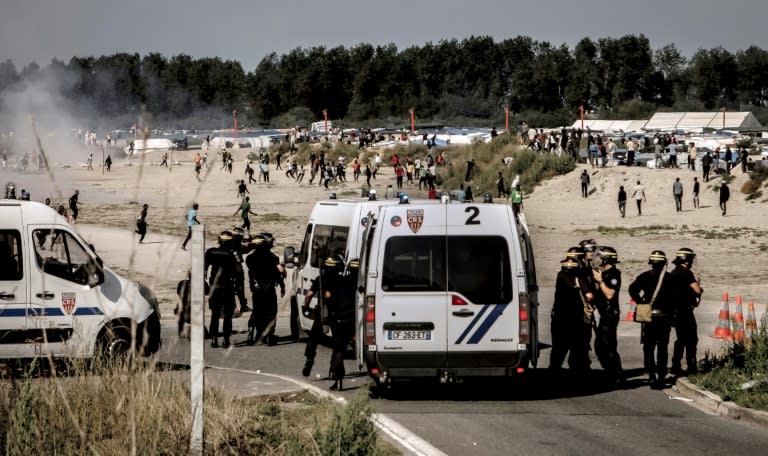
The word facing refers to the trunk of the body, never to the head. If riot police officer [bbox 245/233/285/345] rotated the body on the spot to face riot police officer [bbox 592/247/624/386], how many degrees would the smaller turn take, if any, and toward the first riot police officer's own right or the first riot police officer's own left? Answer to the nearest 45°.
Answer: approximately 135° to the first riot police officer's own right

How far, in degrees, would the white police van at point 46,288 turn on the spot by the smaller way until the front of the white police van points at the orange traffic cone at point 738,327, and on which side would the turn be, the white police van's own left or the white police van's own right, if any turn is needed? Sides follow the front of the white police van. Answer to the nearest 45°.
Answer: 0° — it already faces it

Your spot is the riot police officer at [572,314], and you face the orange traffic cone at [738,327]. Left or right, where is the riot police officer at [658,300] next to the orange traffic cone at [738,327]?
right

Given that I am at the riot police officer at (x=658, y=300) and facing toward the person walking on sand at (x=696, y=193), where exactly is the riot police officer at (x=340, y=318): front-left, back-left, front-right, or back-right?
back-left

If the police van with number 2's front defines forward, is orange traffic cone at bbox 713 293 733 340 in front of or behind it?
in front

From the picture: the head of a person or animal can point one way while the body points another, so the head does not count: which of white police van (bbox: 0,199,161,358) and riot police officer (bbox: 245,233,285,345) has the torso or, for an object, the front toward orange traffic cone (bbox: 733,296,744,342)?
the white police van

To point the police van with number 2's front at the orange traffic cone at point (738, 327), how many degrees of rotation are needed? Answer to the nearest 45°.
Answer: approximately 45° to its right

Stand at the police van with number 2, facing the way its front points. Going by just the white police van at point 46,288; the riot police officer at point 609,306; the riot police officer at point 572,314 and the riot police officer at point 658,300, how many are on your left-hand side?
1

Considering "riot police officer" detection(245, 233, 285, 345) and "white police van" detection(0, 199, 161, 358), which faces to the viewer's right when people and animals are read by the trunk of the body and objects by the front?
the white police van

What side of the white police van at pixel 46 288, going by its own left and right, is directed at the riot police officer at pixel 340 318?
front

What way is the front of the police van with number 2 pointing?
away from the camera

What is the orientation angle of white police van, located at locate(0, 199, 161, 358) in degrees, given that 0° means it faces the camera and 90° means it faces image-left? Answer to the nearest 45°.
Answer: approximately 270°

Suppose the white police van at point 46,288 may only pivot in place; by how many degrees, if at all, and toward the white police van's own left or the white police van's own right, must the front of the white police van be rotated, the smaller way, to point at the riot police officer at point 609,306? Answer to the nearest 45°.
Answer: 0° — it already faces them
